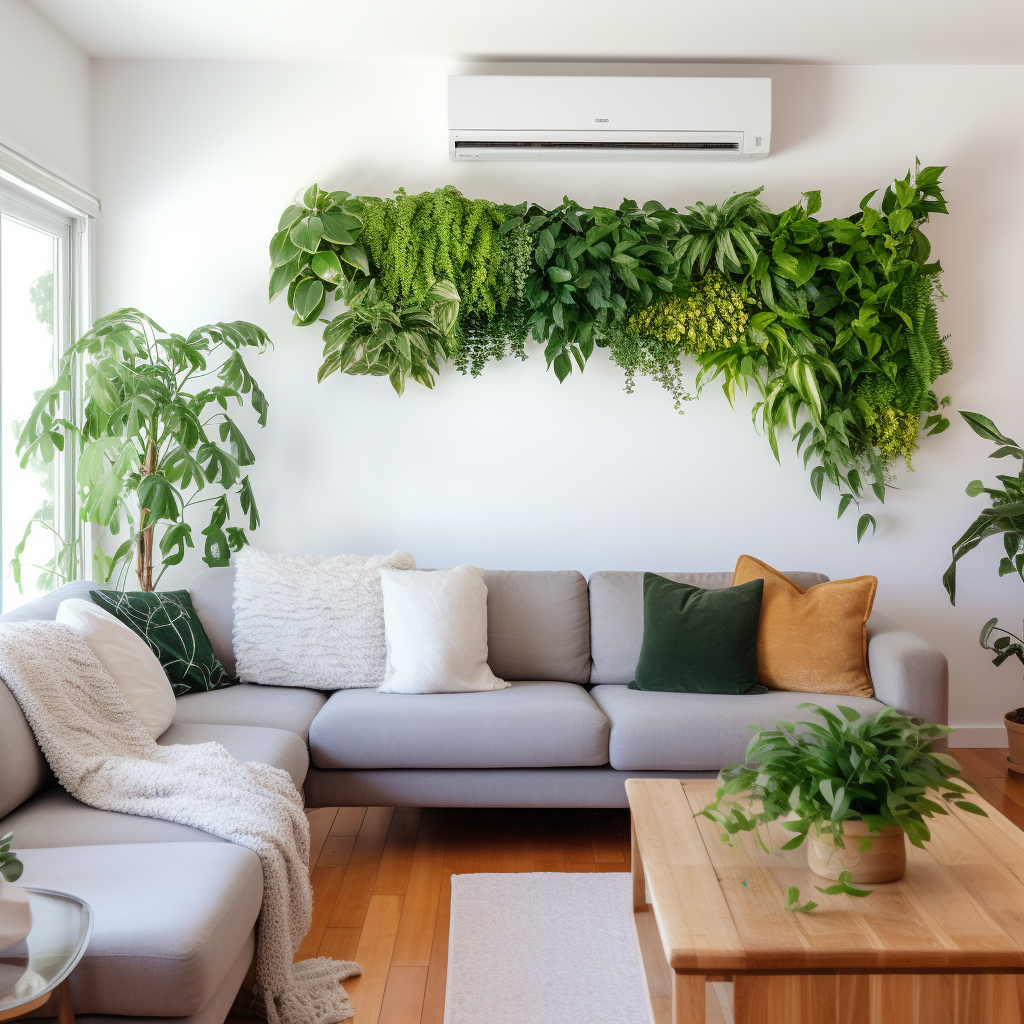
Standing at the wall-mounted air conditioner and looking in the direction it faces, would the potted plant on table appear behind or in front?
in front

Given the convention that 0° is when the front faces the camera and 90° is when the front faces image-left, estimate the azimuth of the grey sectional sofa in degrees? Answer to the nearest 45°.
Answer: approximately 0°

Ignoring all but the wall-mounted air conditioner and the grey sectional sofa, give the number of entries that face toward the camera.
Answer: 2

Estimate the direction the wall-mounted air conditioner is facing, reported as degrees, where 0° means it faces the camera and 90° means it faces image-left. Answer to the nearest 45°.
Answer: approximately 0°

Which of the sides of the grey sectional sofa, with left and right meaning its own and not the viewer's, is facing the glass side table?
front
